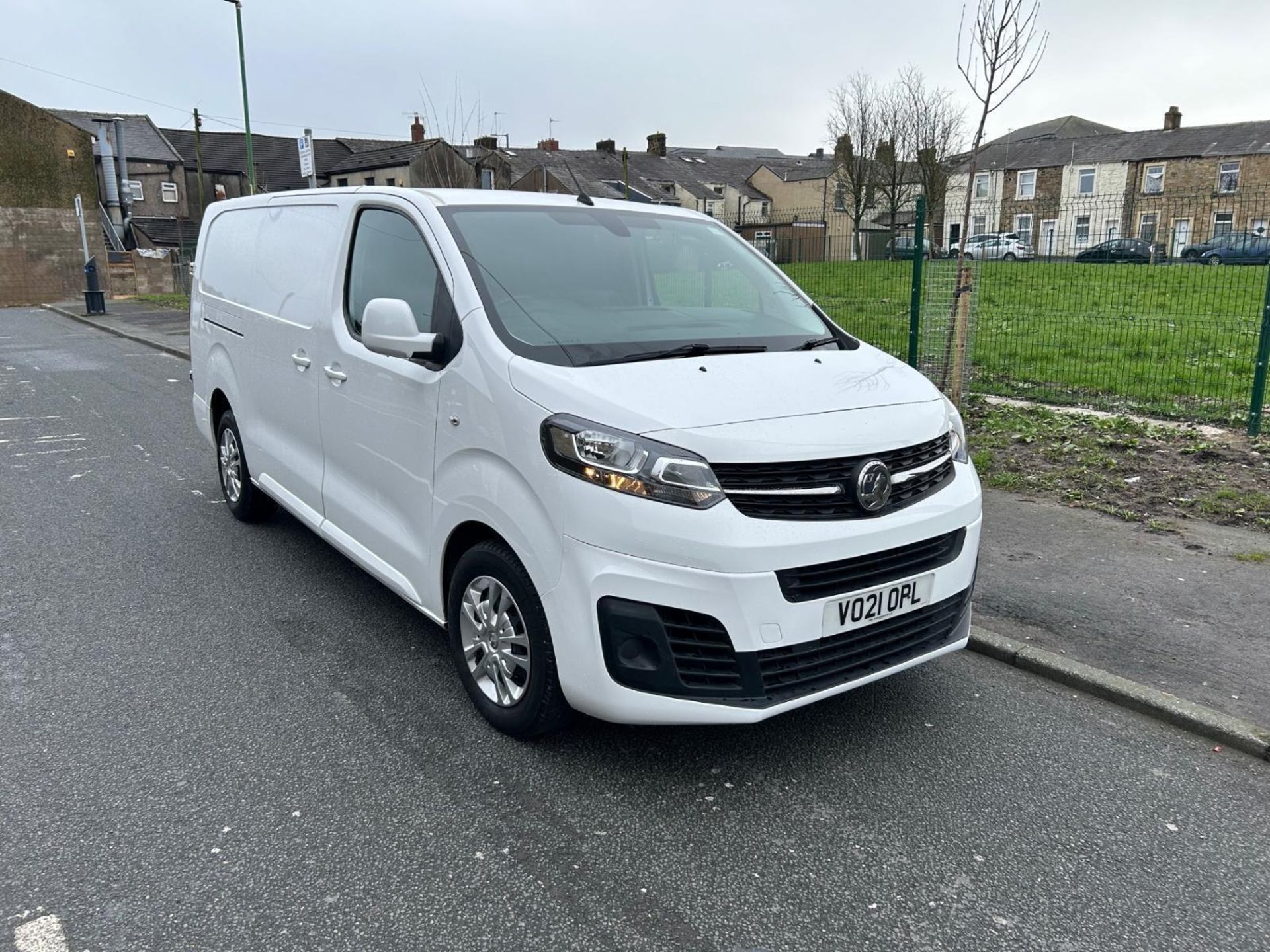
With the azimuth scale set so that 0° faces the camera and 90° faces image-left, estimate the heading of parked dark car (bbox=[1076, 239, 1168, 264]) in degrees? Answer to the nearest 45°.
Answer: approximately 90°

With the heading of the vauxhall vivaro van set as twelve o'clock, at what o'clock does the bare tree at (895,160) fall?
The bare tree is roughly at 8 o'clock from the vauxhall vivaro van.

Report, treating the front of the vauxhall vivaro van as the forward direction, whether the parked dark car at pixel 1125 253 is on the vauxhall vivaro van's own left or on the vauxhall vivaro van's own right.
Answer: on the vauxhall vivaro van's own left

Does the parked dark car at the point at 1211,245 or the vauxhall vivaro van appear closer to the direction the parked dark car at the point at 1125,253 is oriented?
the vauxhall vivaro van

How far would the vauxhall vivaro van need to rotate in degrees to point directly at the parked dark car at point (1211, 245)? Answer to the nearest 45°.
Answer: approximately 90° to its left

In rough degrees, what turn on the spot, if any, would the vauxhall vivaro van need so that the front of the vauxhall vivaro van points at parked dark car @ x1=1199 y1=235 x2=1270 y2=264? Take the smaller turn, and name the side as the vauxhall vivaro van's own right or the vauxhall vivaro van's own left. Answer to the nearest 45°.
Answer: approximately 90° to the vauxhall vivaro van's own left

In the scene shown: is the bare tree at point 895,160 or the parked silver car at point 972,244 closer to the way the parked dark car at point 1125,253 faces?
the parked silver car
